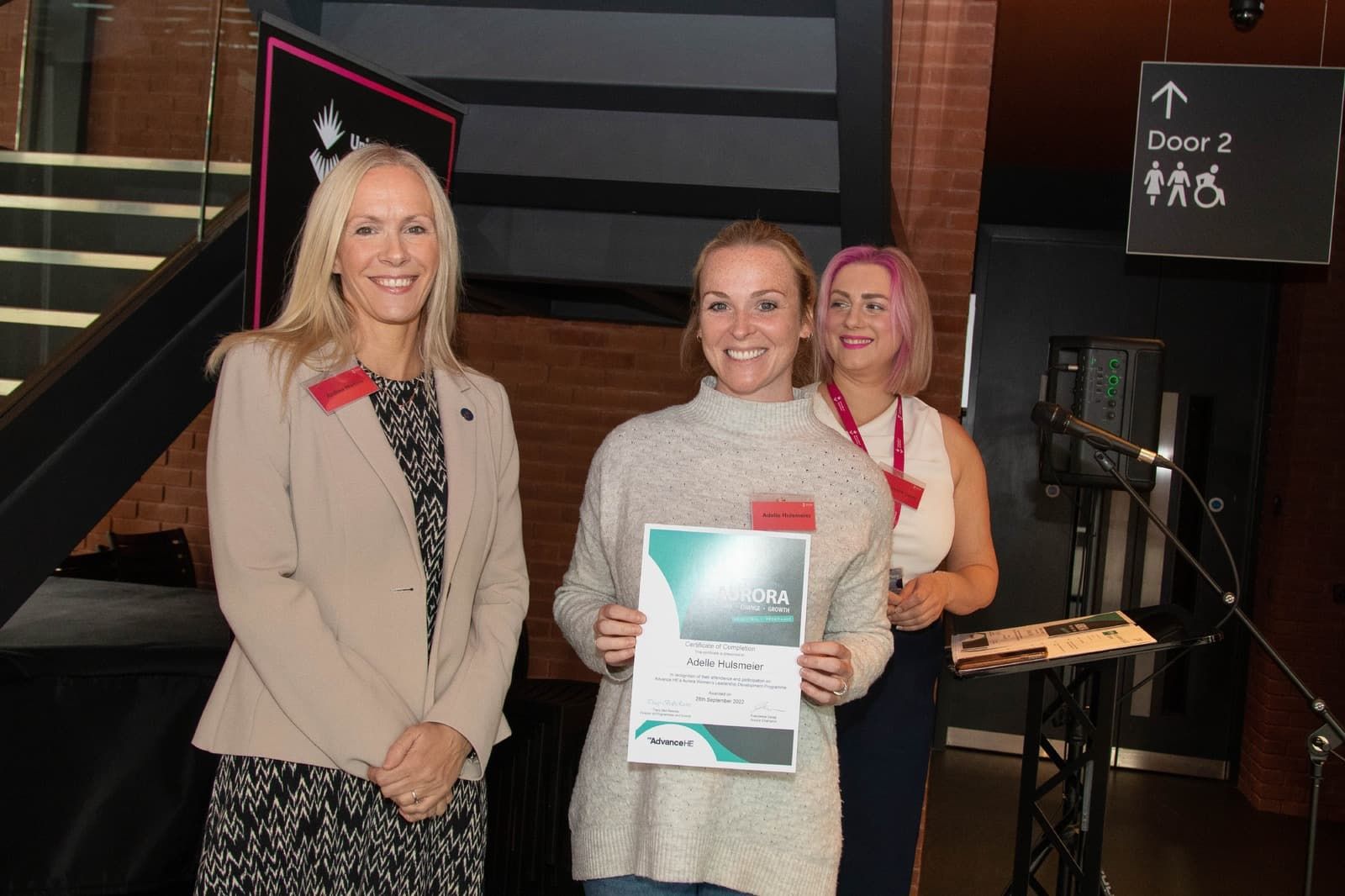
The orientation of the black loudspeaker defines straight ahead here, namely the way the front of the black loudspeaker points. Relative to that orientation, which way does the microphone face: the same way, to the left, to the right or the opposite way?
to the left

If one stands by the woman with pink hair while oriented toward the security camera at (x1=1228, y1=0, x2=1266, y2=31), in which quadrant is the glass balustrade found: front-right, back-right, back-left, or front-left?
back-left

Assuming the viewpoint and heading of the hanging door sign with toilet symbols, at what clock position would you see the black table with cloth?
The black table with cloth is roughly at 2 o'clock from the hanging door sign with toilet symbols.

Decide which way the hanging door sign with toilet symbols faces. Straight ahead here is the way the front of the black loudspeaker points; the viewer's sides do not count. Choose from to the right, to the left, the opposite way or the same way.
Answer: the opposite way

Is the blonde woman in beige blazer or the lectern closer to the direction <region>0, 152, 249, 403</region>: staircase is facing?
the blonde woman in beige blazer

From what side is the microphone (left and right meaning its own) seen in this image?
left

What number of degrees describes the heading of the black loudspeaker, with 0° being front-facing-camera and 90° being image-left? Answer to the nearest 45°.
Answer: approximately 180°
